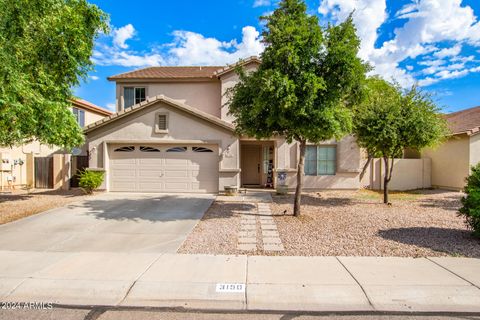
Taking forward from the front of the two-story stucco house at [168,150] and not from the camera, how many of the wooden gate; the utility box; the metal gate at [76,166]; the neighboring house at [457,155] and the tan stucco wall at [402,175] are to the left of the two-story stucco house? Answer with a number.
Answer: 2

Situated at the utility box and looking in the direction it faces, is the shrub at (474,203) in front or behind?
in front

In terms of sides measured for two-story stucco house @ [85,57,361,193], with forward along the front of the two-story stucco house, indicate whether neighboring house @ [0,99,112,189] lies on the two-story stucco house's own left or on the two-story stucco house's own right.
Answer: on the two-story stucco house's own right

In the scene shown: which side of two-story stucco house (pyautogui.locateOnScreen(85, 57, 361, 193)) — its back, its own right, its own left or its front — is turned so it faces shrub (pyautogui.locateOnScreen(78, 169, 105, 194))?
right

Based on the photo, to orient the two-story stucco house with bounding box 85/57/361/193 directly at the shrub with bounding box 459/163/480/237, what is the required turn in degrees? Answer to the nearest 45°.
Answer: approximately 45° to its left

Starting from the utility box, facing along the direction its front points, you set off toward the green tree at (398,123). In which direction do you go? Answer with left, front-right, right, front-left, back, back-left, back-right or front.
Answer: front-left

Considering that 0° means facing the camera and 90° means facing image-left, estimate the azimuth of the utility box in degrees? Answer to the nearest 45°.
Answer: approximately 0°

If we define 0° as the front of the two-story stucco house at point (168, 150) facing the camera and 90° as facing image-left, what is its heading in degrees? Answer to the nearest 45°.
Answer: approximately 0°

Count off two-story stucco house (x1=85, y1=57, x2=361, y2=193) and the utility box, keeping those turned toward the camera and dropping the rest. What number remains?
2

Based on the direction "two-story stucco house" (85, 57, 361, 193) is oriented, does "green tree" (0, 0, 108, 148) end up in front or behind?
in front

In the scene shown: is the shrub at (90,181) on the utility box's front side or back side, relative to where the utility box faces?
on the front side
